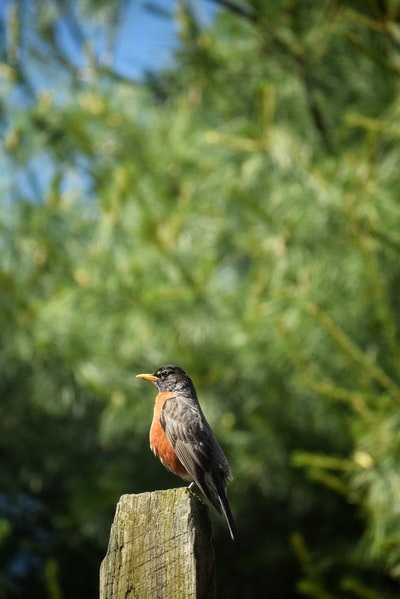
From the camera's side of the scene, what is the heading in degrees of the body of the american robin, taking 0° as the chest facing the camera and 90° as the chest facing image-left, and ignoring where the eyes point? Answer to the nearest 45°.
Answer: approximately 90°
